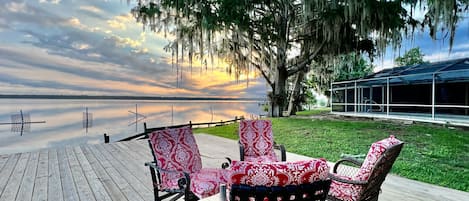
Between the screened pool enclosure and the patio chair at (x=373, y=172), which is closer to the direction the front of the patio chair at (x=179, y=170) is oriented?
the patio chair

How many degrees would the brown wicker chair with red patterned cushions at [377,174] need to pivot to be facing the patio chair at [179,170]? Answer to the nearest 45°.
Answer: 0° — it already faces it

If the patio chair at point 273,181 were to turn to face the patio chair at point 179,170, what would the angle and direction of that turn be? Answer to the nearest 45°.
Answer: approximately 45° to its left

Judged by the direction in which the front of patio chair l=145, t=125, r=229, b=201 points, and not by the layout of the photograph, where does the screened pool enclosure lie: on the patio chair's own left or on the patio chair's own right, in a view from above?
on the patio chair's own left

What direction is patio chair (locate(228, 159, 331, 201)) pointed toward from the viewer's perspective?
away from the camera

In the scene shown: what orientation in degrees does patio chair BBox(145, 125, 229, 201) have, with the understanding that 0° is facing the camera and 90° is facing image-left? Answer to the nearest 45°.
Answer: approximately 315°

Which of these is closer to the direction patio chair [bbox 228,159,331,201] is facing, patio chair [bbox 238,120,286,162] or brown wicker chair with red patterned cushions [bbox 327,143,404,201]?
the patio chair

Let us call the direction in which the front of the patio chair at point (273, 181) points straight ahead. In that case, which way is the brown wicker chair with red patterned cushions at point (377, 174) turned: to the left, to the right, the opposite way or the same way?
to the left

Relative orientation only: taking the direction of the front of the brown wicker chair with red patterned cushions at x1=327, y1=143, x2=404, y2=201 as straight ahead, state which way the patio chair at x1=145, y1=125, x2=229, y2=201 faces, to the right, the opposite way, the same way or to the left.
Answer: the opposite way

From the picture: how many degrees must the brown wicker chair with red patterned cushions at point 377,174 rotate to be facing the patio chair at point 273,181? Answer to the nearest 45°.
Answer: approximately 45° to its left

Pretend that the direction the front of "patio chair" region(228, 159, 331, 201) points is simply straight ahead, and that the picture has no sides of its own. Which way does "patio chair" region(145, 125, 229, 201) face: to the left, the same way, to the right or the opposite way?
to the right

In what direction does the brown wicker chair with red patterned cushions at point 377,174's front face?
to the viewer's left

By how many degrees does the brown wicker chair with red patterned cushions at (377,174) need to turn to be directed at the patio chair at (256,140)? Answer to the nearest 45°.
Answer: approximately 45° to its right
